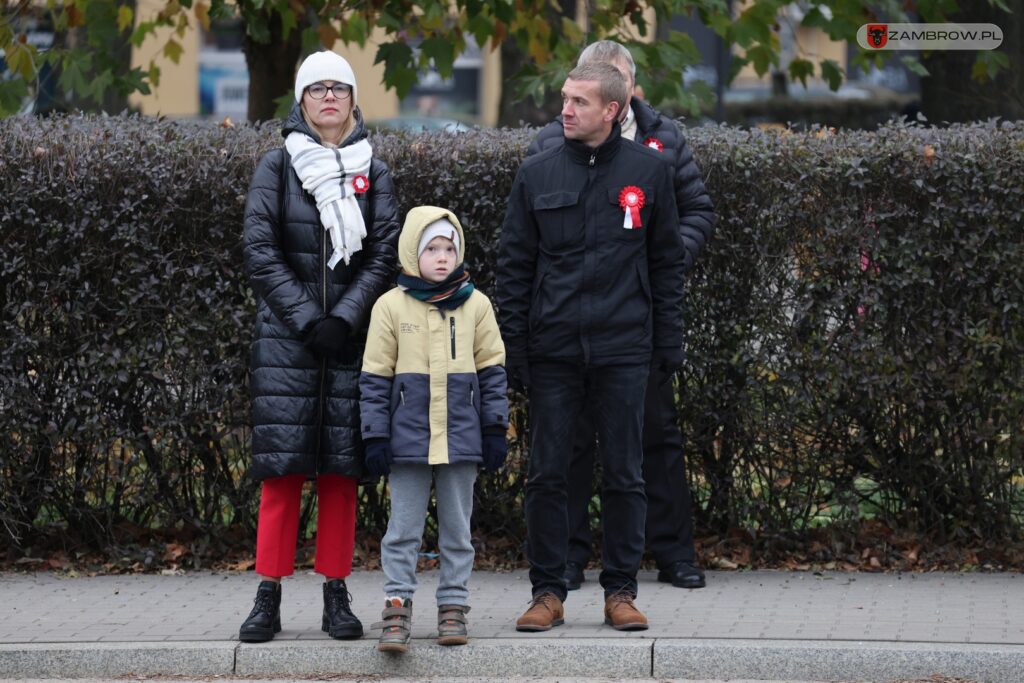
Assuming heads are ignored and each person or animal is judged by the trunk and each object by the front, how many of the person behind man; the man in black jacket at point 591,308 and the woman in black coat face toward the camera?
3

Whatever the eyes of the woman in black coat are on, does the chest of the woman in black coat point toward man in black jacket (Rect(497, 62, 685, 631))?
no

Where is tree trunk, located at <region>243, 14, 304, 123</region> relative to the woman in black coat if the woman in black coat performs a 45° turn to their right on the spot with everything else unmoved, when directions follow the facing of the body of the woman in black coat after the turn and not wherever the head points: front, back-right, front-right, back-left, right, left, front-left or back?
back-right

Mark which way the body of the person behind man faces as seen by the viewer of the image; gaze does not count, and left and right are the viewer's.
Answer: facing the viewer

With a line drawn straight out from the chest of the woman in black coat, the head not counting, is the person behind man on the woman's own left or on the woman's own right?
on the woman's own left

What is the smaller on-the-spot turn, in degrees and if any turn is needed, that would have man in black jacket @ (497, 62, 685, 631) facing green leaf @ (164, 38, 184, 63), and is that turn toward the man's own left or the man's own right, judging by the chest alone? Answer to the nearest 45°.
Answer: approximately 135° to the man's own right

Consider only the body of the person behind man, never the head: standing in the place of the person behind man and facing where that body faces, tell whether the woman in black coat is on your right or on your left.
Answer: on your right

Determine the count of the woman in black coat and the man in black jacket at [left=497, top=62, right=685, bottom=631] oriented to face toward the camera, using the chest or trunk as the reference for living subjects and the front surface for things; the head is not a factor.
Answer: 2

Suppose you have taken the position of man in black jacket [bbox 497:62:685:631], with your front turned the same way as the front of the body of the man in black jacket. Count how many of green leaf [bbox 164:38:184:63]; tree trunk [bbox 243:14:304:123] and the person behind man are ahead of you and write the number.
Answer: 0

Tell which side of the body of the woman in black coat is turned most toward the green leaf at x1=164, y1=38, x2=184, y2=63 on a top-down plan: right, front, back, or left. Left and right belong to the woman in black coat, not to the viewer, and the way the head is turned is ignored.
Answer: back

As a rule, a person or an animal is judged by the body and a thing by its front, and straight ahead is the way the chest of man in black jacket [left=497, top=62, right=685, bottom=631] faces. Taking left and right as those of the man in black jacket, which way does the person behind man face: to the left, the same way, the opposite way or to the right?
the same way

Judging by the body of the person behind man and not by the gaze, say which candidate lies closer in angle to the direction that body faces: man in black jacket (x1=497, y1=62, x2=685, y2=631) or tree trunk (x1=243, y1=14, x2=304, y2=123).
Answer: the man in black jacket

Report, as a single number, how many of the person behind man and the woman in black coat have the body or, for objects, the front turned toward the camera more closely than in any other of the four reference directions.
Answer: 2

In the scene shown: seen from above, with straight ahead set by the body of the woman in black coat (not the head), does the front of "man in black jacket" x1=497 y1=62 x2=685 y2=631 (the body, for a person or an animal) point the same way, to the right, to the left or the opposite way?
the same way

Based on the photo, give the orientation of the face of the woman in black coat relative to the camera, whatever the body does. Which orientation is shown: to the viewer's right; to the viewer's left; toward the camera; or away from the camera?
toward the camera

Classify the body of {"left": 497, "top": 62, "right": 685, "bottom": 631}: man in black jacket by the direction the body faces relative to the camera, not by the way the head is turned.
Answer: toward the camera
